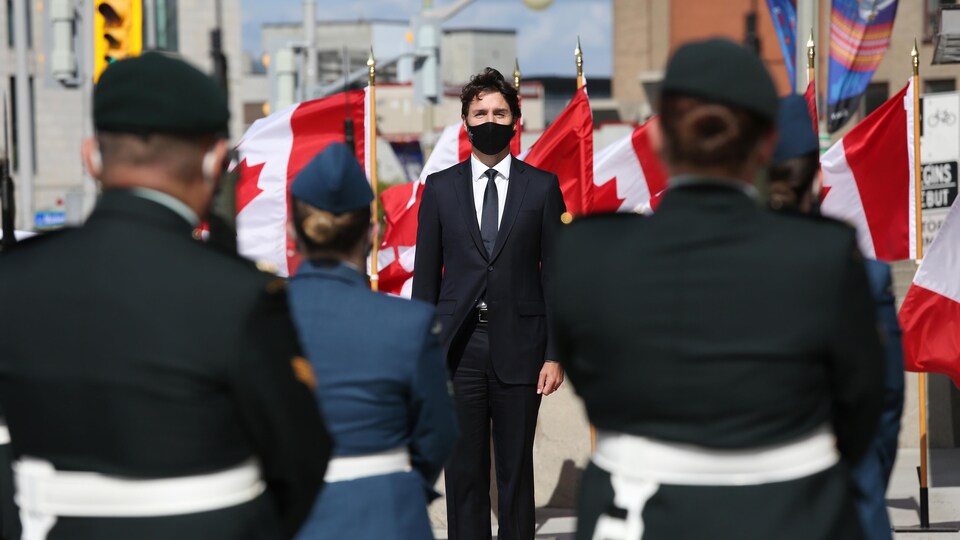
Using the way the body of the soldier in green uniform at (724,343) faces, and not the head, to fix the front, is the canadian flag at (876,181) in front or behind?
in front

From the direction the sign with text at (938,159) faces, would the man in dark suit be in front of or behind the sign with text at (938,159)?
in front

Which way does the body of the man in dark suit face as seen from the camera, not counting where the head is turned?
toward the camera

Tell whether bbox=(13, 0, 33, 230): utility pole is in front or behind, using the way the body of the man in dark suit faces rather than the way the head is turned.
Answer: behind

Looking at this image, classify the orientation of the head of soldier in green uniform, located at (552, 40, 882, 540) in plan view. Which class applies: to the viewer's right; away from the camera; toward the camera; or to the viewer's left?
away from the camera

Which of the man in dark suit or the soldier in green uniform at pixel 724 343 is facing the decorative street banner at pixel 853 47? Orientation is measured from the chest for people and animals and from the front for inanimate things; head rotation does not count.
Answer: the soldier in green uniform

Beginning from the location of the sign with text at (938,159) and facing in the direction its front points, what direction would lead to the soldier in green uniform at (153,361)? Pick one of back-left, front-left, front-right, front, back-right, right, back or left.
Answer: front

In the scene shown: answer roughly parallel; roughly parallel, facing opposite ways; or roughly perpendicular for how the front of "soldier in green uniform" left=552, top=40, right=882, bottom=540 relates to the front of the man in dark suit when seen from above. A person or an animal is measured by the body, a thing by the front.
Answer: roughly parallel, facing opposite ways

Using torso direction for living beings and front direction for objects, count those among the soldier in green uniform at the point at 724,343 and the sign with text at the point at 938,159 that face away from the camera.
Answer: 1

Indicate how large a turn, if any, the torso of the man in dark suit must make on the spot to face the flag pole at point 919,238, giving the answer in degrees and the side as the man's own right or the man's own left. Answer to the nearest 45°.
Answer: approximately 135° to the man's own left

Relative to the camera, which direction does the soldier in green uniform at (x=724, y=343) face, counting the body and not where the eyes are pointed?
away from the camera

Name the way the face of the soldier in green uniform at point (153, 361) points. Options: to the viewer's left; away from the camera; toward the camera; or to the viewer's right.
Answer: away from the camera

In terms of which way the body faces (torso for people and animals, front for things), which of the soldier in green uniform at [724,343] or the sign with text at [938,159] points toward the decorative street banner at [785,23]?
the soldier in green uniform

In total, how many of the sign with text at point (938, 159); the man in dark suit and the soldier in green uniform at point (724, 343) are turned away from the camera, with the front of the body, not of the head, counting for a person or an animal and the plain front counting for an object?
1

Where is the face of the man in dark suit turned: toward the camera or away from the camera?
toward the camera

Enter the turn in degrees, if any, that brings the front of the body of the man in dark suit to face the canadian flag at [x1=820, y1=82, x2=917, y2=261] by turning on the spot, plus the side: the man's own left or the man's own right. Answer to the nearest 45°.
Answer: approximately 135° to the man's own left

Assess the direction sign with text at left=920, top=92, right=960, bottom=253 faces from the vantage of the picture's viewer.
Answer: facing the viewer

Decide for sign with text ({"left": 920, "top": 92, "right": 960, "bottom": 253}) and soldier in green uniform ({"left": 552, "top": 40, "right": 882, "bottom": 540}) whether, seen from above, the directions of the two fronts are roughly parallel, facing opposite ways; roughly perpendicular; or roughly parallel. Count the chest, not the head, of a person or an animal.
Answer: roughly parallel, facing opposite ways
